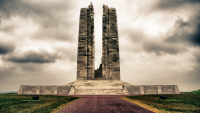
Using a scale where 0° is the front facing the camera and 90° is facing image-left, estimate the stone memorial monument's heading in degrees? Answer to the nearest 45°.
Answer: approximately 0°
